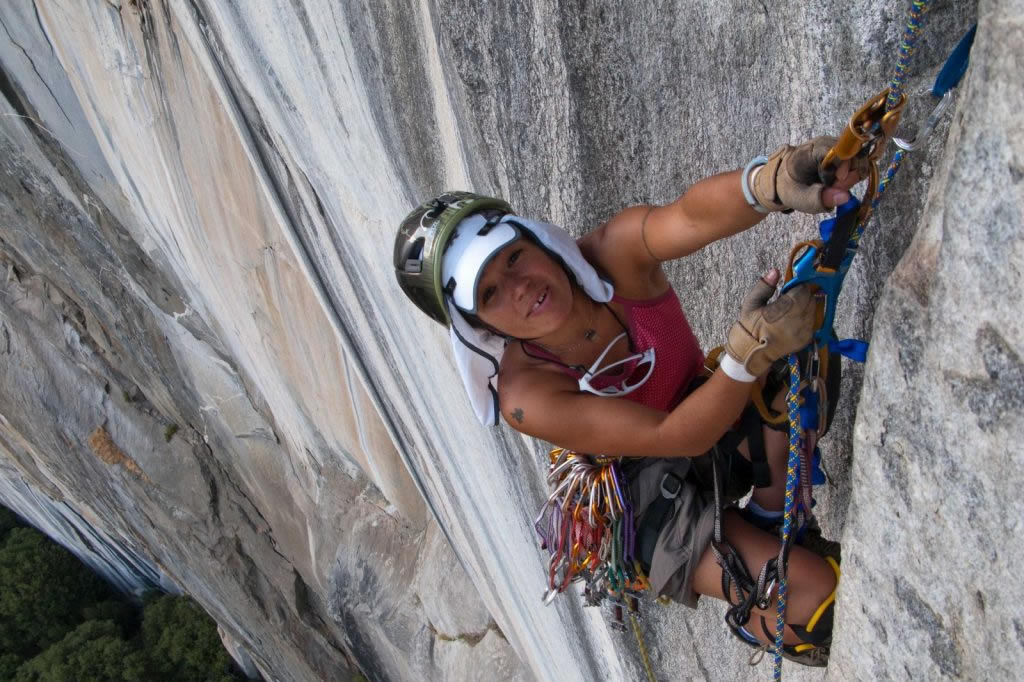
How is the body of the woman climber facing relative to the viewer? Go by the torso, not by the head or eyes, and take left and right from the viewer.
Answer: facing the viewer and to the right of the viewer

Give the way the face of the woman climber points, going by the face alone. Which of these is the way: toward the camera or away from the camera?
toward the camera
